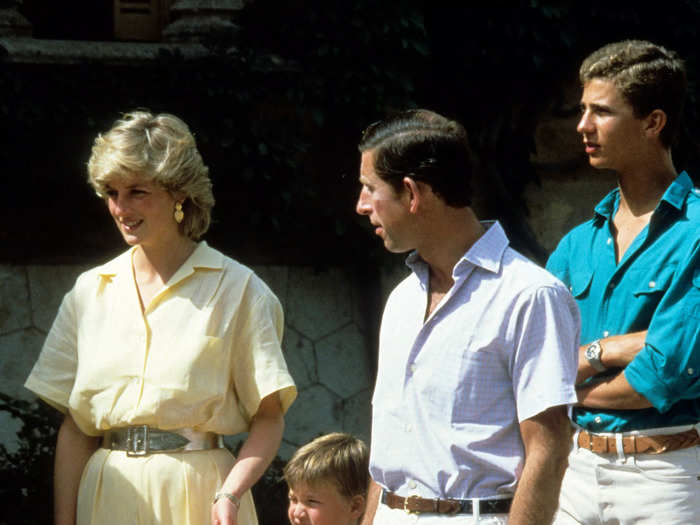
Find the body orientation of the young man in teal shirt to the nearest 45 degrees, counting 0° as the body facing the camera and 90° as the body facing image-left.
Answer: approximately 45°

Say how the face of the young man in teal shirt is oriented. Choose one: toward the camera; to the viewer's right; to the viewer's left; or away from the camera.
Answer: to the viewer's left

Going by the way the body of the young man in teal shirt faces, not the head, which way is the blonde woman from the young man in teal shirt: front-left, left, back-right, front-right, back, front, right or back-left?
front-right
